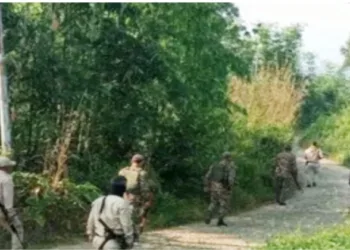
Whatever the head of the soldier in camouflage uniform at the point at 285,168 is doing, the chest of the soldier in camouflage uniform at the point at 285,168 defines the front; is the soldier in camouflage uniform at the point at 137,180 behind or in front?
behind

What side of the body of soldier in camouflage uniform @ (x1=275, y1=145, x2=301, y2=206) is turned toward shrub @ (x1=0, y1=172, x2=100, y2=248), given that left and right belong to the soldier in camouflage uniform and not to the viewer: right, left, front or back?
back

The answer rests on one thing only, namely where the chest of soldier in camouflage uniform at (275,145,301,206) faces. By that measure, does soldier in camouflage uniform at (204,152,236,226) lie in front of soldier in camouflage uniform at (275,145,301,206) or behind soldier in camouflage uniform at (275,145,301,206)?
behind

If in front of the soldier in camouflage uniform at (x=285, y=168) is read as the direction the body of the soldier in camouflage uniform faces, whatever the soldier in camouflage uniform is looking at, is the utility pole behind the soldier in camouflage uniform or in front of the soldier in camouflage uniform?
behind

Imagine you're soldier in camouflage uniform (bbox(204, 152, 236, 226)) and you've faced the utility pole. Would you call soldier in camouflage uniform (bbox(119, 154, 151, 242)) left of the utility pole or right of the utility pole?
left

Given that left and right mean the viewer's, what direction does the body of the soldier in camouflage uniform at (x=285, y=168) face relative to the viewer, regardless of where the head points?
facing away from the viewer and to the right of the viewer
